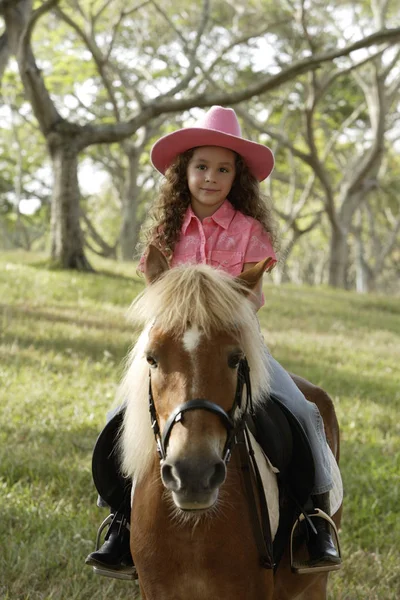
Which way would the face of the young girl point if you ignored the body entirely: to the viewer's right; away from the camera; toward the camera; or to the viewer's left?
toward the camera

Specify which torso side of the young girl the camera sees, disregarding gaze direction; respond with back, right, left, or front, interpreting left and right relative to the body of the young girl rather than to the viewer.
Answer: front
